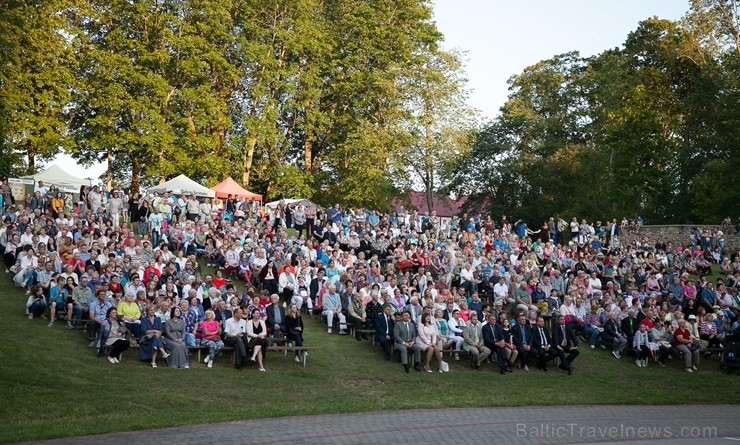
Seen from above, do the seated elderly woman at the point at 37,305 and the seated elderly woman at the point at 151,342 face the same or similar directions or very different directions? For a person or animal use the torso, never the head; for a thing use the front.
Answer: same or similar directions

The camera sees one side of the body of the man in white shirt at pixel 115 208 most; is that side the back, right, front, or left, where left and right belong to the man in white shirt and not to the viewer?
front

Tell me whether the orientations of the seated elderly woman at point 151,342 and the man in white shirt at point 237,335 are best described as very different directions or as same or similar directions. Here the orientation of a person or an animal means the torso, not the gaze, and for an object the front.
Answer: same or similar directions

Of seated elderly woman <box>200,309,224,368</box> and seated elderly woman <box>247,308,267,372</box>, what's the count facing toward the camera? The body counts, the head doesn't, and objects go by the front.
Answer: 2

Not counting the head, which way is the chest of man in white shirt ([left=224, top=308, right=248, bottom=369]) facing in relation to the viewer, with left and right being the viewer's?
facing the viewer and to the right of the viewer

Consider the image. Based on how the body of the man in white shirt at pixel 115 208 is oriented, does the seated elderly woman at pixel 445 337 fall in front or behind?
in front

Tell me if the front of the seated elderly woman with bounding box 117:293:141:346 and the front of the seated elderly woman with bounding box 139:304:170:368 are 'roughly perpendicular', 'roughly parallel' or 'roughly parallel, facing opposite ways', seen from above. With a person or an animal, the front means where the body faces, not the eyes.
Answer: roughly parallel

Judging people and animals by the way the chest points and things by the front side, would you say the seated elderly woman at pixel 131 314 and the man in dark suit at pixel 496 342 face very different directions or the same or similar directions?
same or similar directions

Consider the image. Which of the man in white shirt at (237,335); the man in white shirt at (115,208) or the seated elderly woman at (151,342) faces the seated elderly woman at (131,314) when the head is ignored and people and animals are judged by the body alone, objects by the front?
the man in white shirt at (115,208)

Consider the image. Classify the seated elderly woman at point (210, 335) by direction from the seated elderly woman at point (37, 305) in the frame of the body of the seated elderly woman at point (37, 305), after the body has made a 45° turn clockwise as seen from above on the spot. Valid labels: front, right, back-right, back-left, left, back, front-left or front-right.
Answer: front-left

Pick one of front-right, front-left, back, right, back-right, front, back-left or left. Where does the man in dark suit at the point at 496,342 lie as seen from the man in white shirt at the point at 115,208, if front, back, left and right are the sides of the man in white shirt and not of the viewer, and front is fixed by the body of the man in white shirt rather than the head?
front-left

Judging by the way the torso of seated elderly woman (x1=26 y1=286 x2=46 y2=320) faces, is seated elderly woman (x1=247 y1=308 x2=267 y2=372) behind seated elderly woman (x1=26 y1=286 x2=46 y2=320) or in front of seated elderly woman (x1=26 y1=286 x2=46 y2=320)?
in front

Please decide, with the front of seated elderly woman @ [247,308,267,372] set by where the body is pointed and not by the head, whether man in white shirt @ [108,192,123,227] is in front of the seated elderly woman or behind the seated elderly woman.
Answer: behind
